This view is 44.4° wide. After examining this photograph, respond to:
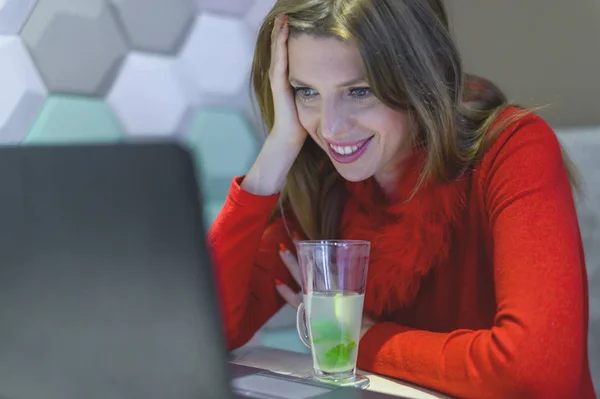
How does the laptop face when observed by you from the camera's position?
facing away from the viewer and to the right of the viewer

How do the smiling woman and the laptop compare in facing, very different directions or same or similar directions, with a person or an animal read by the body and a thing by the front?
very different directions

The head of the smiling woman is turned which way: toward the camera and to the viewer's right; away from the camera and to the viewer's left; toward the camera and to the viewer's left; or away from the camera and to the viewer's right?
toward the camera and to the viewer's left

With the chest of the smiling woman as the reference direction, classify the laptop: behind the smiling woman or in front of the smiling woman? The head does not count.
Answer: in front

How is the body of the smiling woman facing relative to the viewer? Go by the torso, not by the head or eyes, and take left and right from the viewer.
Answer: facing the viewer and to the left of the viewer

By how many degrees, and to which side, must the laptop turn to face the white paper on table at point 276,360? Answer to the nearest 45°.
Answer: approximately 45° to its left
